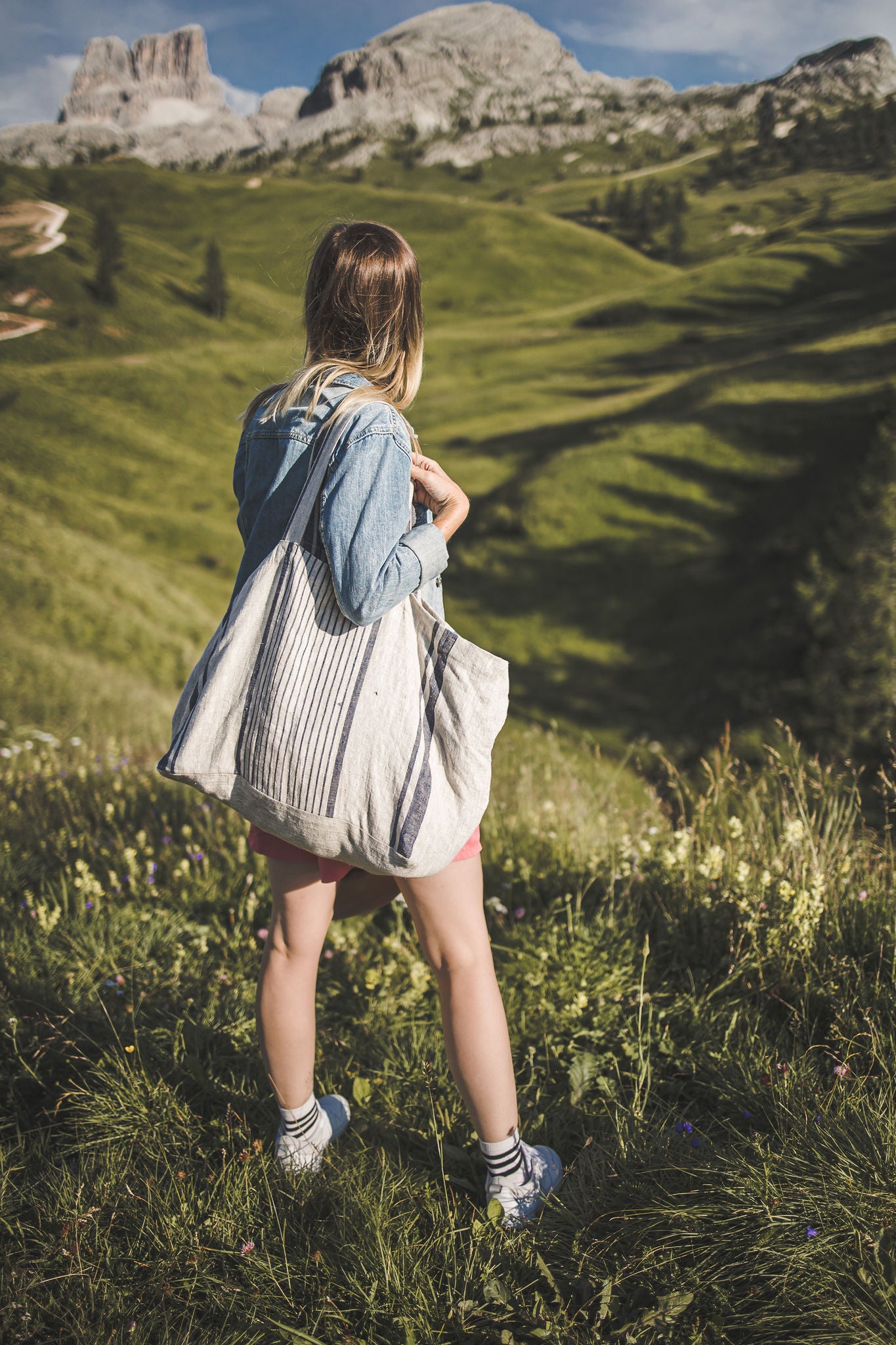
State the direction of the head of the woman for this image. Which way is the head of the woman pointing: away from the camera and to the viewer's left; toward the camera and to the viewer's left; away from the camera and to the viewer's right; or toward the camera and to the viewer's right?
away from the camera and to the viewer's right

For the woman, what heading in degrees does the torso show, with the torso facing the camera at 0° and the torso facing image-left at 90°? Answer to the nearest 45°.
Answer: approximately 225°
